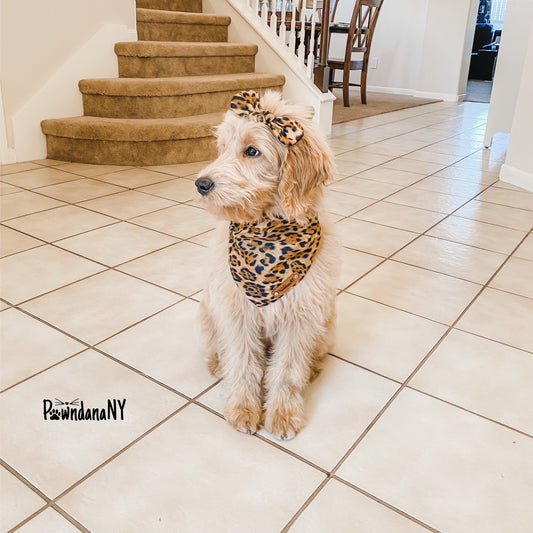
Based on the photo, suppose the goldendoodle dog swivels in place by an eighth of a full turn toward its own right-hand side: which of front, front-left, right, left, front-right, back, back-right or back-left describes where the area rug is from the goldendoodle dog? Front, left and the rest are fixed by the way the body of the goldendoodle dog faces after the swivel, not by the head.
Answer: back-right

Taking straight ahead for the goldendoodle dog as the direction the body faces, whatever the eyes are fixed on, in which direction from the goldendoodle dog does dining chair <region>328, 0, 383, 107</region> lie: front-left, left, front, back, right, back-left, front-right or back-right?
back

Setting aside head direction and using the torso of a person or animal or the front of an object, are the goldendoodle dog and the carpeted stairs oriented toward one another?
no

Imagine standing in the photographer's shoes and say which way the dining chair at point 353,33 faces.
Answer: facing away from the viewer and to the left of the viewer

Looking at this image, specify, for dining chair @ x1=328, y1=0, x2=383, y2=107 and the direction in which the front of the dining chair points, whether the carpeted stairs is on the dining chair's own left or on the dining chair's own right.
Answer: on the dining chair's own left

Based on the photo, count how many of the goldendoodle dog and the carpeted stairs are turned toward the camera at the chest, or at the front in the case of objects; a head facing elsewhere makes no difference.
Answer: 2

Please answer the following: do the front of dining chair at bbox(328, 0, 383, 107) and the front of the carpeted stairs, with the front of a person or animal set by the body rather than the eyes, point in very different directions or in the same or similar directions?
very different directions

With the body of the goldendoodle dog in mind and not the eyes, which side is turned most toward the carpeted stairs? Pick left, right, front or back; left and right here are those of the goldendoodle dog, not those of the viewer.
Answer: back

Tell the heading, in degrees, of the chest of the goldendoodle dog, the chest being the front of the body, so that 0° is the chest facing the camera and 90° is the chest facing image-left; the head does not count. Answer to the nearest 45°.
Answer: approximately 0°

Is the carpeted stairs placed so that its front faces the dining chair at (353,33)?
no

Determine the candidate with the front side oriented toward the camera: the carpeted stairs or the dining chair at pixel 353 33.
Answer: the carpeted stairs

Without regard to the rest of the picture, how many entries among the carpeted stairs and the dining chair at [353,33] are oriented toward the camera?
1

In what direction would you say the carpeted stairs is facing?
toward the camera

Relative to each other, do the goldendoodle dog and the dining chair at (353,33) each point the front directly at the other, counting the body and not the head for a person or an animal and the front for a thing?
no

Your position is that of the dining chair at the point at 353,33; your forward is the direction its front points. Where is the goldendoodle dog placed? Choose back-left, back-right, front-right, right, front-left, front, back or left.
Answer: back-left

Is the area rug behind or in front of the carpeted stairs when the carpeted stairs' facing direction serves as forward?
behind

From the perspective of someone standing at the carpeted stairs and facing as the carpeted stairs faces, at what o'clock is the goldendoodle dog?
The goldendoodle dog is roughly at 12 o'clock from the carpeted stairs.

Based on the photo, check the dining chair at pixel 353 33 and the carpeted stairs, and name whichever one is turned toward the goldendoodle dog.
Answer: the carpeted stairs
